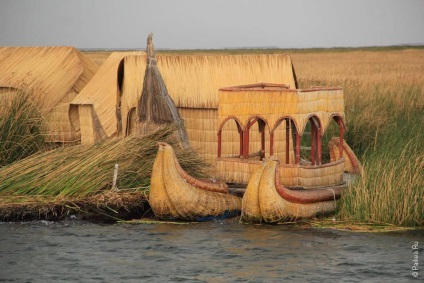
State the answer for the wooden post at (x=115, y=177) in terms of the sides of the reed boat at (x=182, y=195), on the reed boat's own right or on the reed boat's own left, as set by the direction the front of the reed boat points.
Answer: on the reed boat's own right

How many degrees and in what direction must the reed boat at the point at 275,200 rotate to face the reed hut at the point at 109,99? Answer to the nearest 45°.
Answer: approximately 90° to its right

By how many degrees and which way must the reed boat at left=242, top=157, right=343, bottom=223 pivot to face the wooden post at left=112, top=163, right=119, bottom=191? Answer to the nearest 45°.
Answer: approximately 45° to its right

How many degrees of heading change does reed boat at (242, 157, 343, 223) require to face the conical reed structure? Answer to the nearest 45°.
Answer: approximately 90° to its right

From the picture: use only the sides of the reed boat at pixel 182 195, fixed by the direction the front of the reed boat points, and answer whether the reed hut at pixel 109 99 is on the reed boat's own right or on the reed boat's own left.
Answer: on the reed boat's own right

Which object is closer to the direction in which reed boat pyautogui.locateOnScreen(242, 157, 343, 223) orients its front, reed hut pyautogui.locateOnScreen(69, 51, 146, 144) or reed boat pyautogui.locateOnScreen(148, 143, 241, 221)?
the reed boat

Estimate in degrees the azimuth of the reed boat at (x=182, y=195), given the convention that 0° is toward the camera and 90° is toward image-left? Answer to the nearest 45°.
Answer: approximately 45°

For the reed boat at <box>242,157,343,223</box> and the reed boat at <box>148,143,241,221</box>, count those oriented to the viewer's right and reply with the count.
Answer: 0
